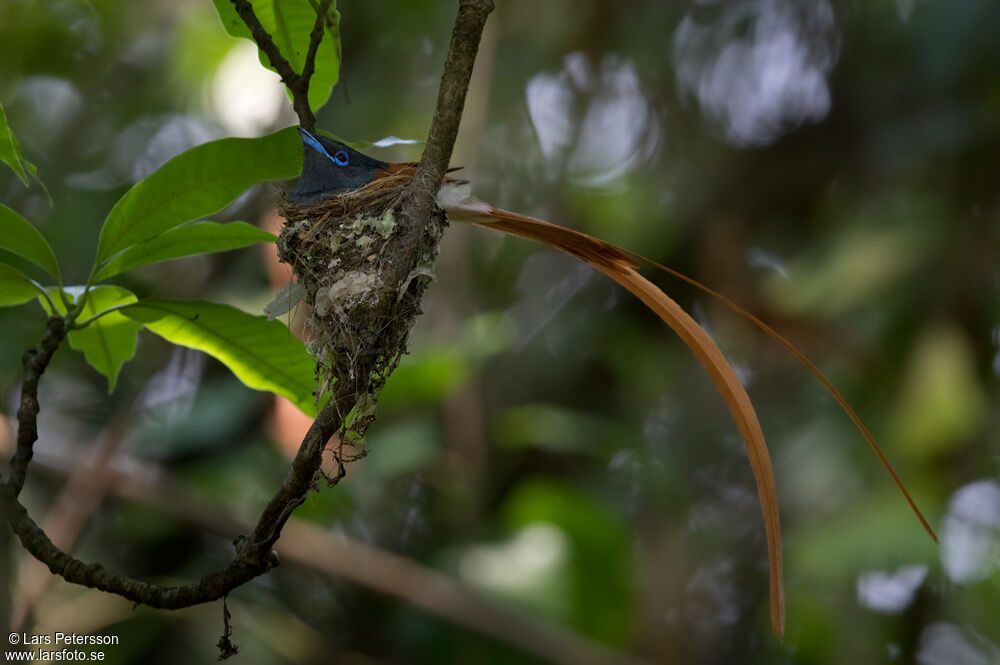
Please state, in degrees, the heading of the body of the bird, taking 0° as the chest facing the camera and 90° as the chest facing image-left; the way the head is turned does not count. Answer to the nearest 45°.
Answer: approximately 90°

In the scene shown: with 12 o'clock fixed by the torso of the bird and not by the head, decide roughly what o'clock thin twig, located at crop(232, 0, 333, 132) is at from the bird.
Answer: The thin twig is roughly at 11 o'clock from the bird.
